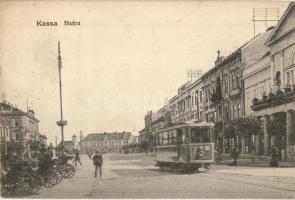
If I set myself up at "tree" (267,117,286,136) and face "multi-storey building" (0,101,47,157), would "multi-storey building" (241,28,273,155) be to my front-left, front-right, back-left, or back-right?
front-right

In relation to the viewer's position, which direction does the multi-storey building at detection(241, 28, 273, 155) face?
facing the viewer and to the left of the viewer
